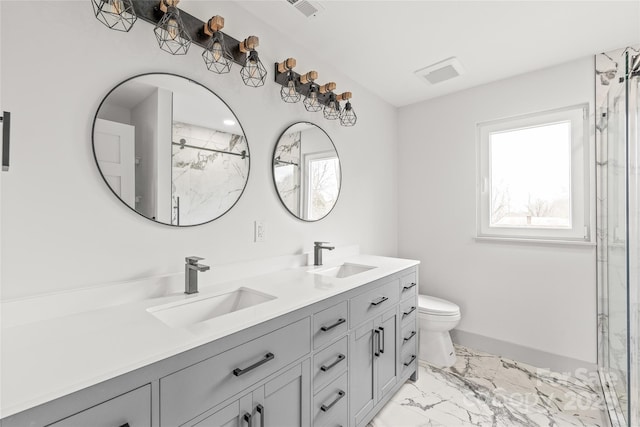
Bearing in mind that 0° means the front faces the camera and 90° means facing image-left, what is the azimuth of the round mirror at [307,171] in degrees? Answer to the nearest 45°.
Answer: approximately 315°

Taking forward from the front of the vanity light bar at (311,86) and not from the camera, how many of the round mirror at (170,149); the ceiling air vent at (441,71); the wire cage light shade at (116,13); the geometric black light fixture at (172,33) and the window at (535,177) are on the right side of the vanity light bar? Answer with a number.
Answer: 3

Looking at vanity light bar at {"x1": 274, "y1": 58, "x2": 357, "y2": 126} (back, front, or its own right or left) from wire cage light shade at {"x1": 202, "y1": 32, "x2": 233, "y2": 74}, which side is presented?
right

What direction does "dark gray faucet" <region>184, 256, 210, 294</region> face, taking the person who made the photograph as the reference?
facing the viewer and to the right of the viewer
